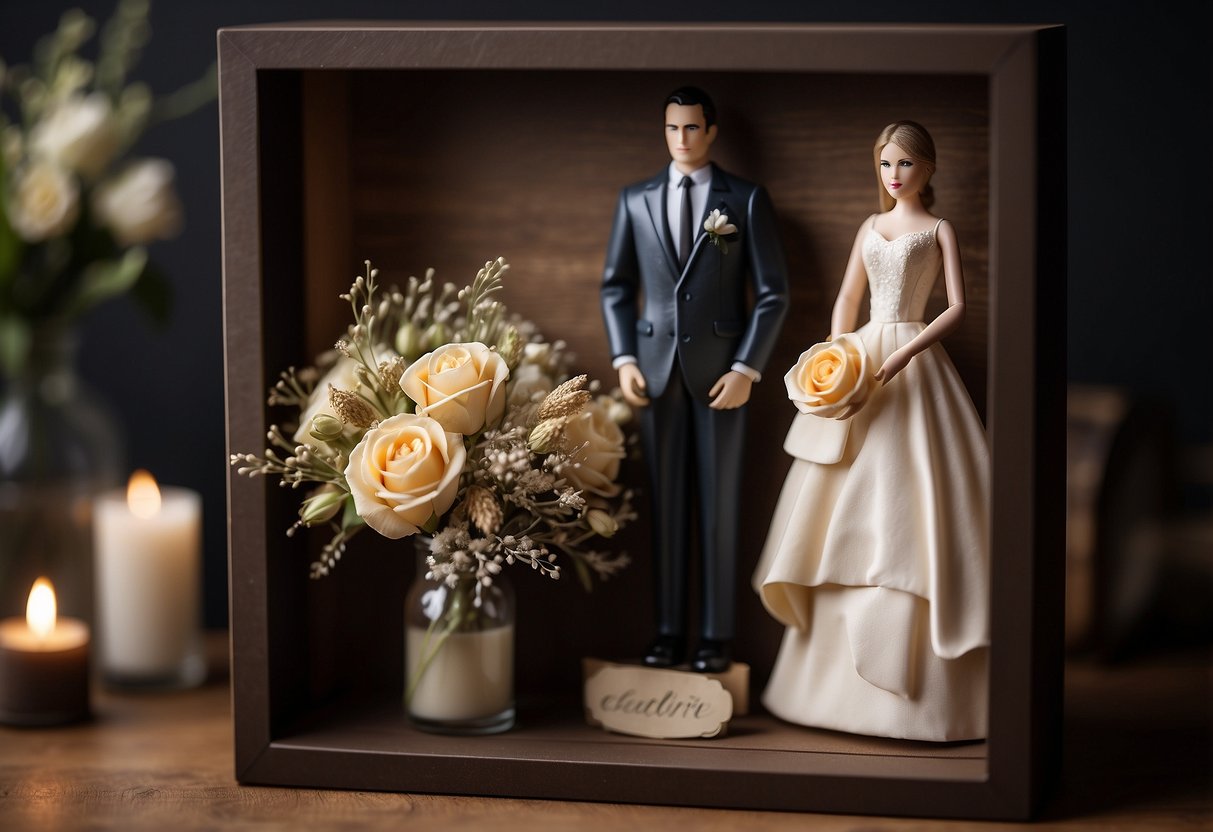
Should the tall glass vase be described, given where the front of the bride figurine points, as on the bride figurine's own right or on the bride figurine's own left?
on the bride figurine's own right

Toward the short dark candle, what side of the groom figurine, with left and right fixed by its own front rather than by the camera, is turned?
right

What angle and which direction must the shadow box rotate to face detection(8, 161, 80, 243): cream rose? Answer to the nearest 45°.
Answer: approximately 90° to its right

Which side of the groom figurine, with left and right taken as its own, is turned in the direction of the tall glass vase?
right

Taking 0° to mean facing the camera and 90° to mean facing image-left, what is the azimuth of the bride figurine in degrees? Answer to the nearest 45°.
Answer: approximately 45°

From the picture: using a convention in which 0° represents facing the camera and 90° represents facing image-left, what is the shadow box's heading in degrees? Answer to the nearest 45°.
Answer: approximately 0°

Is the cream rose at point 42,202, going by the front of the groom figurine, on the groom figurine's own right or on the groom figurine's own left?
on the groom figurine's own right

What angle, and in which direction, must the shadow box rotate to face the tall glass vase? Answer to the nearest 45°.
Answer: approximately 135° to its right
